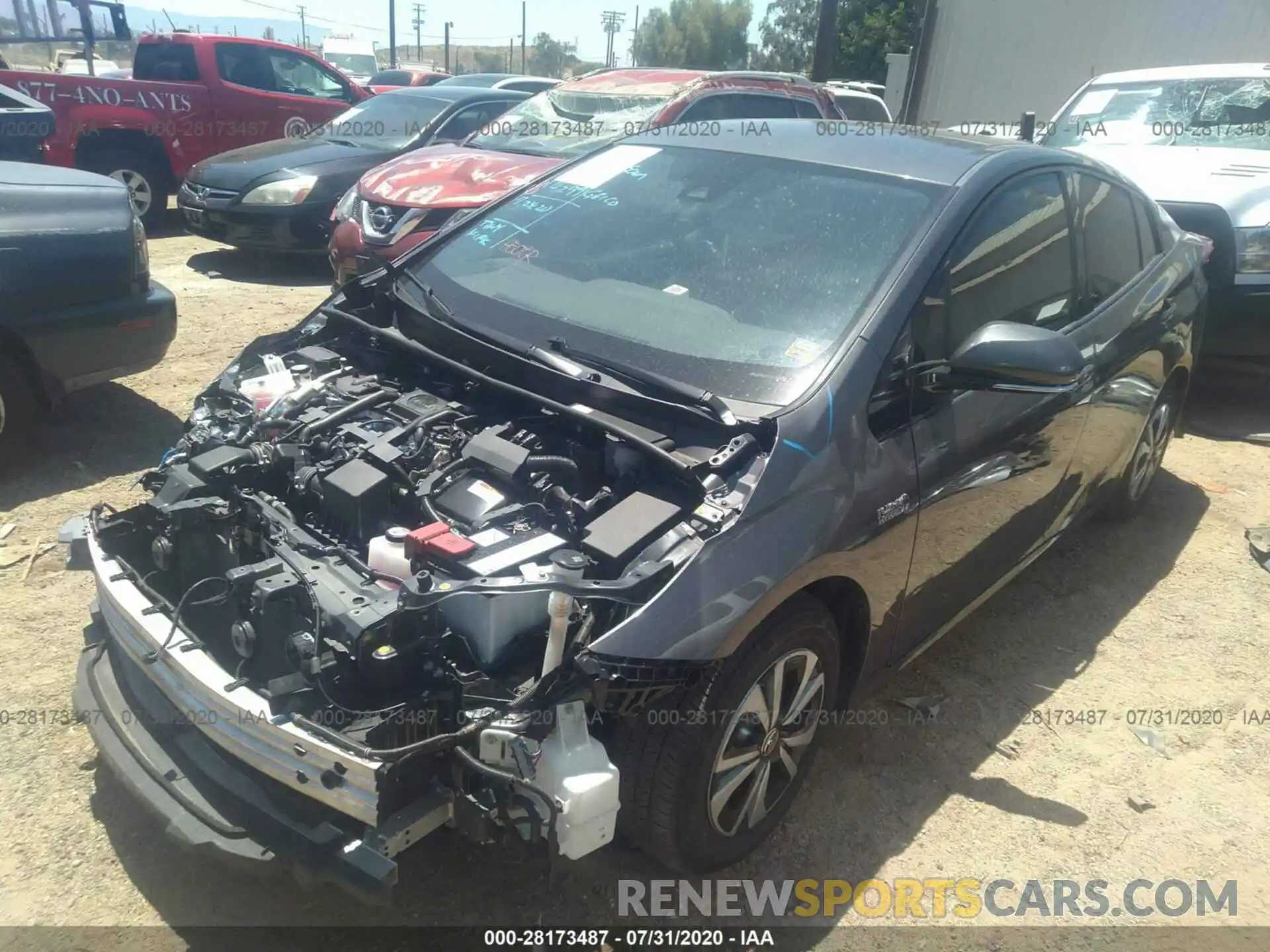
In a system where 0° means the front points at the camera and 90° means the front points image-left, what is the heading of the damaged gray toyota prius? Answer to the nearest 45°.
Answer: approximately 45°

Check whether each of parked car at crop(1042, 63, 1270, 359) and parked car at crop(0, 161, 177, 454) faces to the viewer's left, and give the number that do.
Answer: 1

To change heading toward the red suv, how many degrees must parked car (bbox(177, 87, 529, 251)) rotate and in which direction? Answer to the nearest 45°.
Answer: approximately 90° to its left

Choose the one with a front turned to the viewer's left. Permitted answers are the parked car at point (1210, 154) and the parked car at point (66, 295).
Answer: the parked car at point (66, 295)

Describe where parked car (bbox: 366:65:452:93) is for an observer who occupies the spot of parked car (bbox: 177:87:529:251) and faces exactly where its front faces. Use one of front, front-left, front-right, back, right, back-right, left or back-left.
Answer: back-right

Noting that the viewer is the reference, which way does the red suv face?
facing the viewer and to the left of the viewer

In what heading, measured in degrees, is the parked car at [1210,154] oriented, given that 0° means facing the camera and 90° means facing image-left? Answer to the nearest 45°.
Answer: approximately 315°

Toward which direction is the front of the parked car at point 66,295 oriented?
to the viewer's left

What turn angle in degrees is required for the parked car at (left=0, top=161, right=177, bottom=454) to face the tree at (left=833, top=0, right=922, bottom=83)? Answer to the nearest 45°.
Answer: approximately 135° to its right

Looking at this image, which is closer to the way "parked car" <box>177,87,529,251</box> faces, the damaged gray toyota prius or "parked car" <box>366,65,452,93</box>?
the damaged gray toyota prius

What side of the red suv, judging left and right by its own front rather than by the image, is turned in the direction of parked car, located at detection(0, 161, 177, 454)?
front

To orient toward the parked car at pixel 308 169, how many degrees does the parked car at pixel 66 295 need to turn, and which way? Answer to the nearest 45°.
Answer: approximately 135° to its right

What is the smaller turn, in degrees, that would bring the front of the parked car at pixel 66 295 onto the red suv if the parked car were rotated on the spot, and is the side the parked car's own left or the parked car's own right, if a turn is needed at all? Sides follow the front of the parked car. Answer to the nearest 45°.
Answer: approximately 135° to the parked car's own right

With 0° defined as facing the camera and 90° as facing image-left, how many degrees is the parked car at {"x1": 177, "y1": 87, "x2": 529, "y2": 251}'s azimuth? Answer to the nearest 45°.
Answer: approximately 45°
